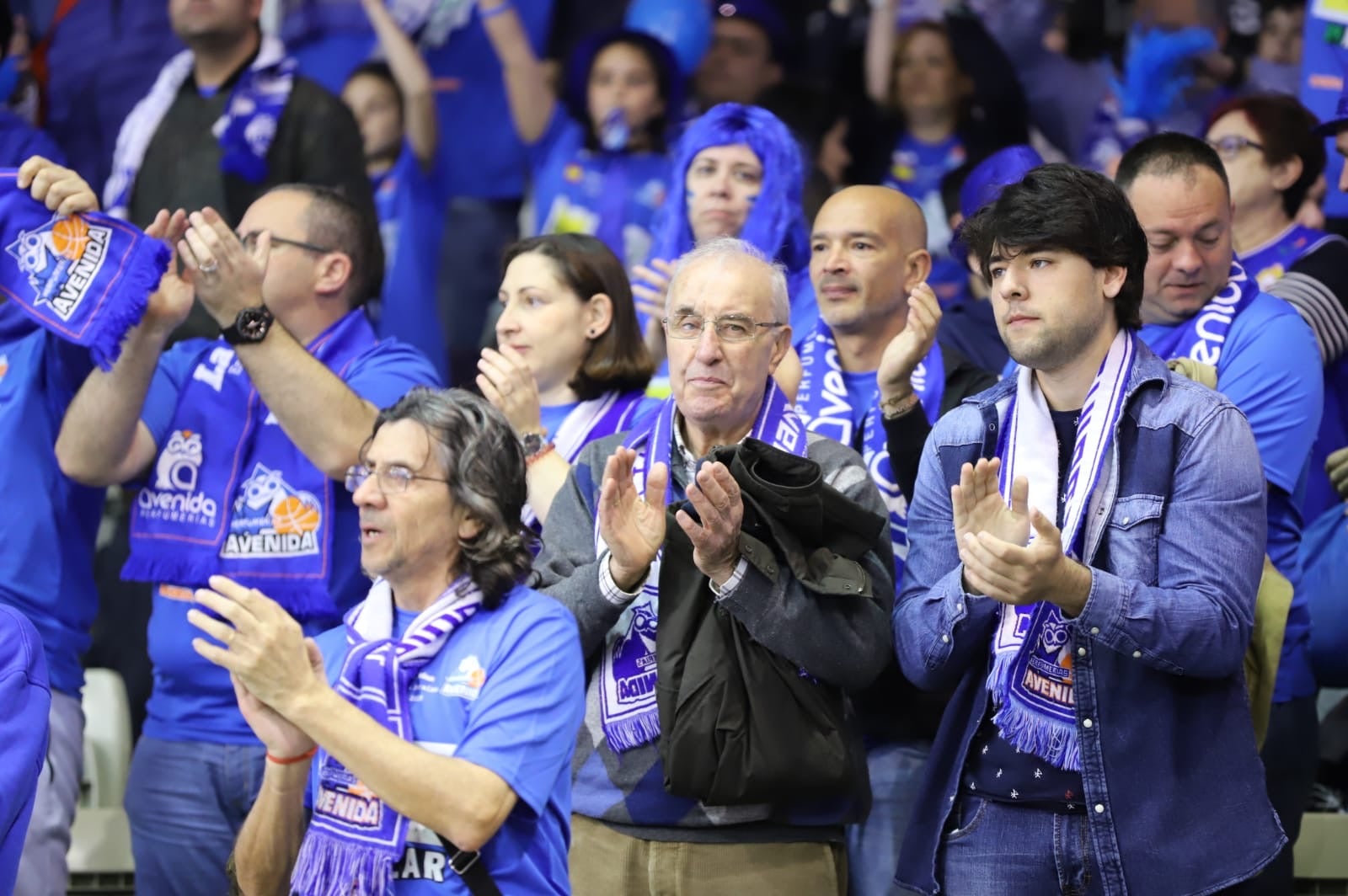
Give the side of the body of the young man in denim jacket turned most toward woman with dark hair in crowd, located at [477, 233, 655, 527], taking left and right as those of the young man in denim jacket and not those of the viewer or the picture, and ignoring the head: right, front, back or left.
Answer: right

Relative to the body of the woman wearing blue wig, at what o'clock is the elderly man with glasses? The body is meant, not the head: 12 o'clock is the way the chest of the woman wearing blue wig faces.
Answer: The elderly man with glasses is roughly at 12 o'clock from the woman wearing blue wig.

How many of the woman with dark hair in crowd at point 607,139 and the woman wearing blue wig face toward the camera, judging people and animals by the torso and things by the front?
2

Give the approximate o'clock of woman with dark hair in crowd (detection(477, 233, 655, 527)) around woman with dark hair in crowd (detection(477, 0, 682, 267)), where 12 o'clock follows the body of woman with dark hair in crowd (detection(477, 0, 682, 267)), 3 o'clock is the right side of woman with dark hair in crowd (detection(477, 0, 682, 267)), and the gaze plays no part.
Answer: woman with dark hair in crowd (detection(477, 233, 655, 527)) is roughly at 12 o'clock from woman with dark hair in crowd (detection(477, 0, 682, 267)).

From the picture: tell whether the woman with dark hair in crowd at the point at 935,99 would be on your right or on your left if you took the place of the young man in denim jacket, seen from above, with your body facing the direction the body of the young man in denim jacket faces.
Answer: on your right

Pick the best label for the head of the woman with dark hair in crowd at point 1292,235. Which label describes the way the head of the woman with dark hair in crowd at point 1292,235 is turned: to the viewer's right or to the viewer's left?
to the viewer's left

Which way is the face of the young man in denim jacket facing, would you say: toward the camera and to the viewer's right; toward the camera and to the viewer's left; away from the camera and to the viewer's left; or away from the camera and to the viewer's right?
toward the camera and to the viewer's left

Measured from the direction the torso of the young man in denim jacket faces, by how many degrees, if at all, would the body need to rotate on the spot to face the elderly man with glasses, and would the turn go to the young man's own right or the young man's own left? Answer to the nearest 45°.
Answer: approximately 45° to the young man's own right

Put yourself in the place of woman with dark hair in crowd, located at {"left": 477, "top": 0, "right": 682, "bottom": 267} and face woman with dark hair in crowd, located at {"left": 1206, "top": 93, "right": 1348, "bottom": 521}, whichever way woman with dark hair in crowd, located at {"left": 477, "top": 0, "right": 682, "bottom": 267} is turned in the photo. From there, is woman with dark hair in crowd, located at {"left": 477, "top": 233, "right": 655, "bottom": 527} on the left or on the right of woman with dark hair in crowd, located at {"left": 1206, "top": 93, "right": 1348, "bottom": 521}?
right

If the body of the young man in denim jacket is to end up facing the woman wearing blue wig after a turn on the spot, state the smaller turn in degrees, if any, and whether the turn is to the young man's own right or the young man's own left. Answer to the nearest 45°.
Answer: approximately 90° to the young man's own right

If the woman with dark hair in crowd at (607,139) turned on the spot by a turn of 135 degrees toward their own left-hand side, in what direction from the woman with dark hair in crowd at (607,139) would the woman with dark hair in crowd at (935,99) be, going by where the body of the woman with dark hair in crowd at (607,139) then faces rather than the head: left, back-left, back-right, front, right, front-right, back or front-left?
front-right

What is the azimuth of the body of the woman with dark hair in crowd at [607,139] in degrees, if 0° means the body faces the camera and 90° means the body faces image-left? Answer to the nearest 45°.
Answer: approximately 0°

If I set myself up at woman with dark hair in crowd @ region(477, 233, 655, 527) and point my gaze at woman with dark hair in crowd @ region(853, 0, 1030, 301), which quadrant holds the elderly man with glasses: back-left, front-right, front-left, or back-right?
back-right
